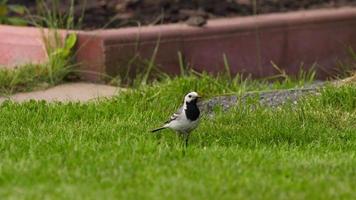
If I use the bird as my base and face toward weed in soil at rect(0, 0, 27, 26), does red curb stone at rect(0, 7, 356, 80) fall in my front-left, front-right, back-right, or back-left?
front-right

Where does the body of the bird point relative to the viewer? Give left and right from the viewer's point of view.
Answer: facing the viewer and to the right of the viewer

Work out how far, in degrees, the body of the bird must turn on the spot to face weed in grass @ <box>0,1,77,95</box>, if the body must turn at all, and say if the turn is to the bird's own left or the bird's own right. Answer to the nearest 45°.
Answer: approximately 180°

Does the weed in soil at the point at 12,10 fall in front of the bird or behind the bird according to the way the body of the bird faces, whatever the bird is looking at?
behind
